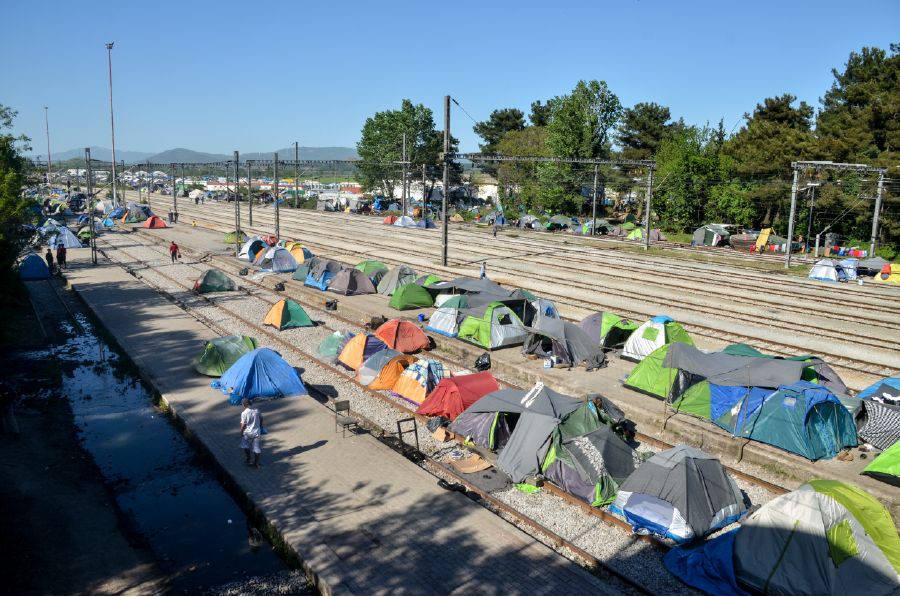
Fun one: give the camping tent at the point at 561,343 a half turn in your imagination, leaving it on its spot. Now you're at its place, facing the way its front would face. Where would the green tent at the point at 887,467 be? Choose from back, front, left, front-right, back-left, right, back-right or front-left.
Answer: right

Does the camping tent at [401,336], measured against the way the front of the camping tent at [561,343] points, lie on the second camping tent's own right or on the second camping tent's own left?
on the second camping tent's own right

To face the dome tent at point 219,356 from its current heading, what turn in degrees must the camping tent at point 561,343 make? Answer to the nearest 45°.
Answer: approximately 45° to its right

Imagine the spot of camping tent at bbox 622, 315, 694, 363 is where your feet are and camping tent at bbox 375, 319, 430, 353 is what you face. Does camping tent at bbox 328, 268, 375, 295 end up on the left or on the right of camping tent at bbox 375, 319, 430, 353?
right

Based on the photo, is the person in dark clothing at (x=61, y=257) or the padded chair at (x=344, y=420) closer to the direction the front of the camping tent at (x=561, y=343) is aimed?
the padded chair

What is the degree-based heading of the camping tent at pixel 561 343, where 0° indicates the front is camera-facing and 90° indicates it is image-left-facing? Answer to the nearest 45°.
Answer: approximately 45°

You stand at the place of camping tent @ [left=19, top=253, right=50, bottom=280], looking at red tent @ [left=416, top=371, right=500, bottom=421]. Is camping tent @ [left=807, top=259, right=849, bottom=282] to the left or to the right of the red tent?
left

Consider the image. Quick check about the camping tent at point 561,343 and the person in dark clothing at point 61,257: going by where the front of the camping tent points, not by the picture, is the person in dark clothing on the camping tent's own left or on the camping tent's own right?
on the camping tent's own right

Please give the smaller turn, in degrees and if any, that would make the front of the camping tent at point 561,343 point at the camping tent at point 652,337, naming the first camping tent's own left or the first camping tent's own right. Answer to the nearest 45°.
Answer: approximately 135° to the first camping tent's own left

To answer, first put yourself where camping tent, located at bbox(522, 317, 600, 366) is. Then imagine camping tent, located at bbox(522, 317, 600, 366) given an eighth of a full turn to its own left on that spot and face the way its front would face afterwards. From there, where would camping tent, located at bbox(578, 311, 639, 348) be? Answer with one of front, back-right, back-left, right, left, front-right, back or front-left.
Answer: back-left

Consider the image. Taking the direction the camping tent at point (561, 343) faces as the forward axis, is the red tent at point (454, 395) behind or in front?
in front

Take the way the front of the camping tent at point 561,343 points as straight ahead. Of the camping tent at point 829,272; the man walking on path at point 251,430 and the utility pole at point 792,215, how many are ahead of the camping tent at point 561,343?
1
